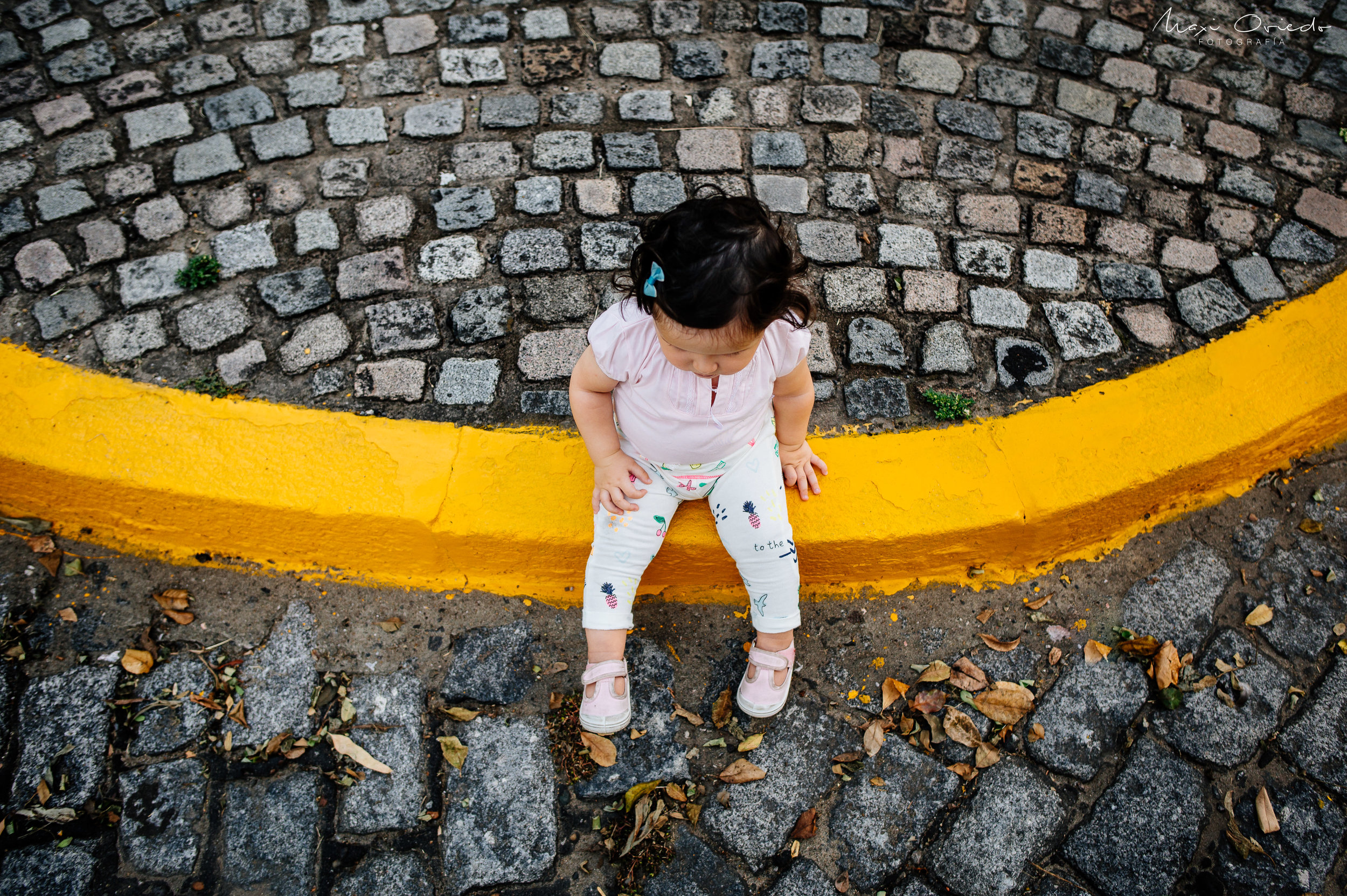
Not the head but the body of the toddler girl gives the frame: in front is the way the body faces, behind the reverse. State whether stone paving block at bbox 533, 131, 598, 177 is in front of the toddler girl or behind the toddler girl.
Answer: behind

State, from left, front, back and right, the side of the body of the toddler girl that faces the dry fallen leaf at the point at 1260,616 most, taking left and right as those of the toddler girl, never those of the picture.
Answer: left

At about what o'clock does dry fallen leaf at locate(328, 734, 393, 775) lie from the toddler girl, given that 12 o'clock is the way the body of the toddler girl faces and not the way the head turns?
The dry fallen leaf is roughly at 2 o'clock from the toddler girl.

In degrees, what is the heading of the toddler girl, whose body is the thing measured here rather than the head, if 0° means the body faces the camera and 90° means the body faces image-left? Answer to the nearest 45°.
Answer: approximately 0°

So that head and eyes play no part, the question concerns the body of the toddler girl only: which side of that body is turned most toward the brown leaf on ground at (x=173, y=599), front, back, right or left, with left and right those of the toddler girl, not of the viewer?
right

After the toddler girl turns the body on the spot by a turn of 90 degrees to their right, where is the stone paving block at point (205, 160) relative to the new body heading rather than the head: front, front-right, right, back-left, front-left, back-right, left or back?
front-right

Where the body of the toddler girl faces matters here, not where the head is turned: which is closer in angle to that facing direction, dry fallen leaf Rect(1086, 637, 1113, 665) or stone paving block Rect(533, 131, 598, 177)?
the dry fallen leaf

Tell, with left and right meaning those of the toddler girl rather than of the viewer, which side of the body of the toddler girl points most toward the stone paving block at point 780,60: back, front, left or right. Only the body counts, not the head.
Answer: back
